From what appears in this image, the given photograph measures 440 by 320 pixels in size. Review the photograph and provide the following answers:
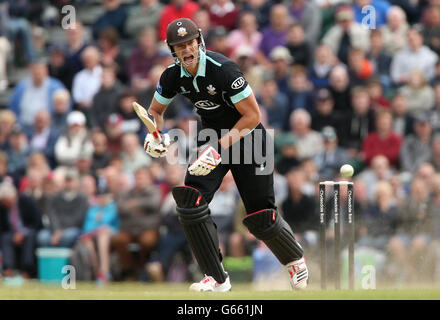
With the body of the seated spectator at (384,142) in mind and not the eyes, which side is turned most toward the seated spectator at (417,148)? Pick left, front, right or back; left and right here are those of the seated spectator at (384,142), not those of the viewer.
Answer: left

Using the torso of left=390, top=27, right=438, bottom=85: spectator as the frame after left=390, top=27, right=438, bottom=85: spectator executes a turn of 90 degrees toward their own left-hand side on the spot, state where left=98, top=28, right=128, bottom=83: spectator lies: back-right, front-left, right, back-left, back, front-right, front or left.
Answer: back

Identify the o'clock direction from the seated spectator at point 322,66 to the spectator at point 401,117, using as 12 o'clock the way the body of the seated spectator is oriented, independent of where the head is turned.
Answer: The spectator is roughly at 10 o'clock from the seated spectator.

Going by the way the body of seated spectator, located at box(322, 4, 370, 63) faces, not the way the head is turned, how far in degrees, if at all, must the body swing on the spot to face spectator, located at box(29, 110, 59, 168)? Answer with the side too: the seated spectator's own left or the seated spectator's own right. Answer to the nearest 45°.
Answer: approximately 90° to the seated spectator's own right
